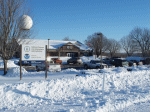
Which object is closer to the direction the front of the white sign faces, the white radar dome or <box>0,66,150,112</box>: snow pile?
the snow pile

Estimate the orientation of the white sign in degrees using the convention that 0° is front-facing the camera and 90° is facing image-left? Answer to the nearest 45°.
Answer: approximately 0°

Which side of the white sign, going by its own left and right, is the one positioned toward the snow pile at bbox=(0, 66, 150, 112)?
front

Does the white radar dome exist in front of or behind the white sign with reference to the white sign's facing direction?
behind
